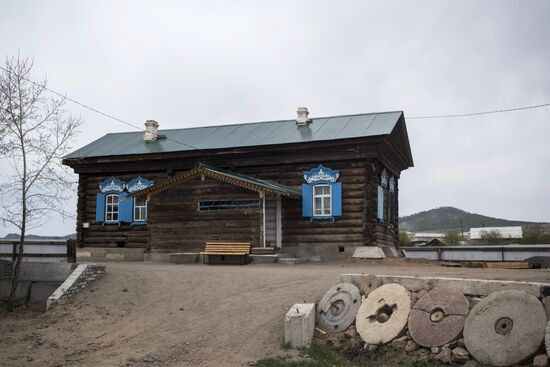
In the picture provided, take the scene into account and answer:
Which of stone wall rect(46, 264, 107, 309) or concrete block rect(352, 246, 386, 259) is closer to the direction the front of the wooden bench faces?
the stone wall

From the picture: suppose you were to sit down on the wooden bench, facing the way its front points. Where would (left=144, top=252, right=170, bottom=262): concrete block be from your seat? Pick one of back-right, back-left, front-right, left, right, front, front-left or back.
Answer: back-right

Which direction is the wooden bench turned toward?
toward the camera

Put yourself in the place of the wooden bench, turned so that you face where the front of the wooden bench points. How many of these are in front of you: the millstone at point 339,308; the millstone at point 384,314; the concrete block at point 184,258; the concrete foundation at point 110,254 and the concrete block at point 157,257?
2

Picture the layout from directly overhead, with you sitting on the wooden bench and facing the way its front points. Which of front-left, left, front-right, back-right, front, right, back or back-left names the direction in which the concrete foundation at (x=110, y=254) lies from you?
back-right

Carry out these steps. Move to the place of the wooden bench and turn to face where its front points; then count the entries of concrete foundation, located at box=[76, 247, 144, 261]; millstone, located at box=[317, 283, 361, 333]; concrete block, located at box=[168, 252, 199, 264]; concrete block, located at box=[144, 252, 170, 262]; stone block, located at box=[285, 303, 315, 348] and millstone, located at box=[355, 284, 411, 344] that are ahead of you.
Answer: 3

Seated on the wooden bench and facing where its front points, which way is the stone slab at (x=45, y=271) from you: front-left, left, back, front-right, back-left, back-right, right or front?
front-right

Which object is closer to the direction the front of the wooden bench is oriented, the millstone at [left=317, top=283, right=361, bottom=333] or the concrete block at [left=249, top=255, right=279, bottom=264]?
the millstone

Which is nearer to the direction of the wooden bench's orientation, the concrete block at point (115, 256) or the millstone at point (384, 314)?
the millstone

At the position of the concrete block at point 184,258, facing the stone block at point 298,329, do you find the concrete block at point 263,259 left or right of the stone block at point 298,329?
left

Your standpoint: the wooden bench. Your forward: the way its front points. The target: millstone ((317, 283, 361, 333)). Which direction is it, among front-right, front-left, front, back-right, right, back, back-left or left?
front

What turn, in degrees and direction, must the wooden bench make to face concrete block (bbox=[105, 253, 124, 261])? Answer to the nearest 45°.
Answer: approximately 135° to its right

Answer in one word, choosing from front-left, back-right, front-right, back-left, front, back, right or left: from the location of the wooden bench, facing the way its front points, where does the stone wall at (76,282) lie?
front-right

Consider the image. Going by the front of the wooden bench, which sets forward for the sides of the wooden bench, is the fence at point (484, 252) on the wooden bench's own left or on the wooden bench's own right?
on the wooden bench's own left

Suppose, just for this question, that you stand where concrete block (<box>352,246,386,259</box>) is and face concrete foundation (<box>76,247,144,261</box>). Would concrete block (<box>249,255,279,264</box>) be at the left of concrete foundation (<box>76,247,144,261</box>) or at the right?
left

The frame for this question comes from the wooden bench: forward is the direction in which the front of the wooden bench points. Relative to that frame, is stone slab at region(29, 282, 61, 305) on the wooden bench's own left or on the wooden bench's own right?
on the wooden bench's own right

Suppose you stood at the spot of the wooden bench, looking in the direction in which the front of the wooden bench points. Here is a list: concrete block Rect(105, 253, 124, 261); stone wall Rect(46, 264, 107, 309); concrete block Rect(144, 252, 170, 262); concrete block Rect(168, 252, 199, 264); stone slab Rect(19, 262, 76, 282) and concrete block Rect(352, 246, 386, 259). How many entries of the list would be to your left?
1

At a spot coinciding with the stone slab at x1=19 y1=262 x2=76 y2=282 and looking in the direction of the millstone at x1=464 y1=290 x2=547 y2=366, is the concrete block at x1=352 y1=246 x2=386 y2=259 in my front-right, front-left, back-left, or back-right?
front-left

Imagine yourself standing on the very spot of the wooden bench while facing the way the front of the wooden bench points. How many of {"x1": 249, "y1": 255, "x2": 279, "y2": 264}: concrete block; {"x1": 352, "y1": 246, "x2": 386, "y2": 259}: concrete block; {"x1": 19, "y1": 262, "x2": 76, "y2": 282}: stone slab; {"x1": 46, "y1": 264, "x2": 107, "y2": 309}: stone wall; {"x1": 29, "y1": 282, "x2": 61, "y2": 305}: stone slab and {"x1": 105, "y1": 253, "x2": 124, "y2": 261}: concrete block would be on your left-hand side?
2
